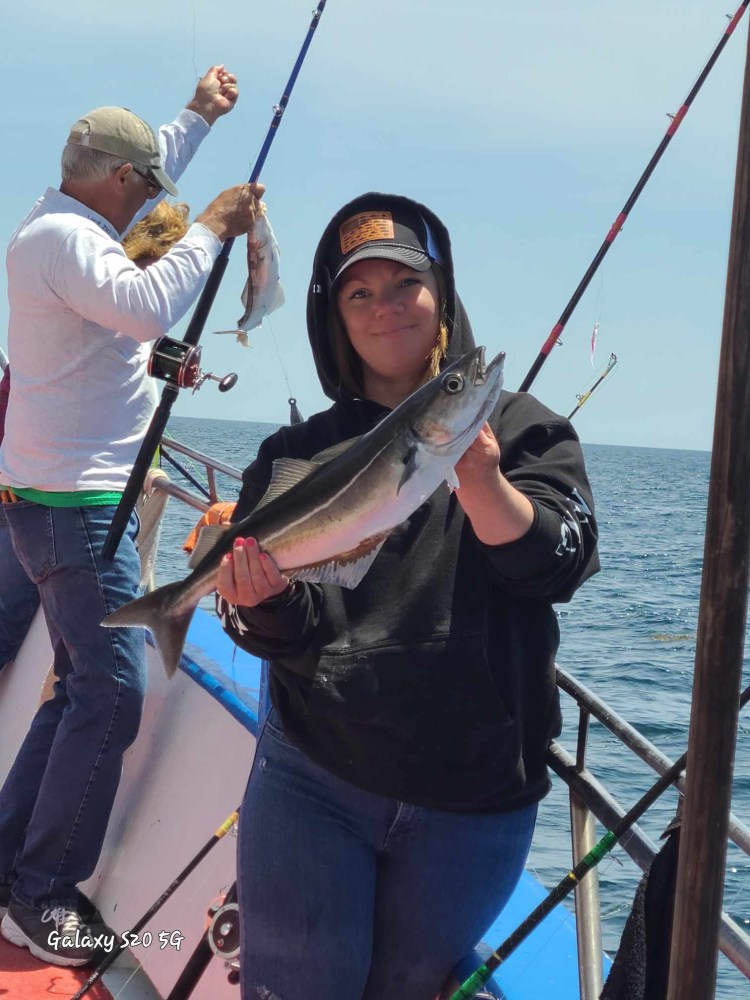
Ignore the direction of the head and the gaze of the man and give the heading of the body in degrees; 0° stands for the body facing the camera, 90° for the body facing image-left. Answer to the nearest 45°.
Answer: approximately 270°

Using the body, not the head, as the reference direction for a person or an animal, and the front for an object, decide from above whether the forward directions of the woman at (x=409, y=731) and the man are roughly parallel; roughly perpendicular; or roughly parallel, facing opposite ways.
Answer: roughly perpendicular

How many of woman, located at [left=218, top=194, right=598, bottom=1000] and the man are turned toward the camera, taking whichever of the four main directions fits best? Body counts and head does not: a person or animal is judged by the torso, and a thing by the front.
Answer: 1

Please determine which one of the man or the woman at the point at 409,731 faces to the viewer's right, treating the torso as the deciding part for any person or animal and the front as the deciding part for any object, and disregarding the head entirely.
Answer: the man

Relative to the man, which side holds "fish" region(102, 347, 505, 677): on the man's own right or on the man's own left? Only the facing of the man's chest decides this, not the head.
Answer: on the man's own right

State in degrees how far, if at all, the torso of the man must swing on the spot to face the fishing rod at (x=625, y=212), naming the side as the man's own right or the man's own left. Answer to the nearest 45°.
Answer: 0° — they already face it

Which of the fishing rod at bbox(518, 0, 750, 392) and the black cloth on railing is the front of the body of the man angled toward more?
the fishing rod

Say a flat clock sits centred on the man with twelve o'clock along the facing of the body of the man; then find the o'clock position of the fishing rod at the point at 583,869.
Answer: The fishing rod is roughly at 2 o'clock from the man.

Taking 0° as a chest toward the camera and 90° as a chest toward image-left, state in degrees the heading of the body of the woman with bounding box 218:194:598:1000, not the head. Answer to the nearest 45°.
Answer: approximately 0°
